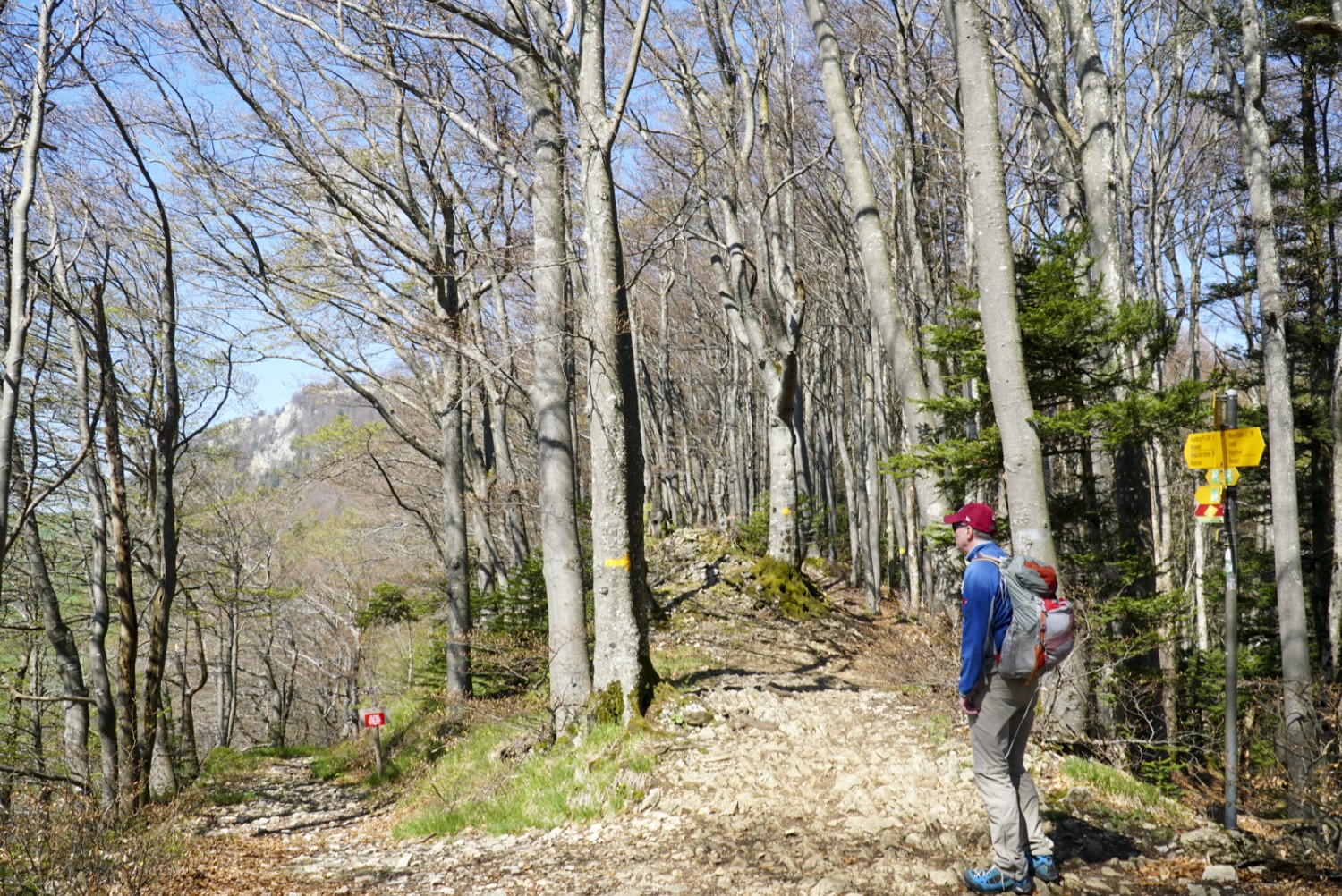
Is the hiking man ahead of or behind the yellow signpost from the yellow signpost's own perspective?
ahead

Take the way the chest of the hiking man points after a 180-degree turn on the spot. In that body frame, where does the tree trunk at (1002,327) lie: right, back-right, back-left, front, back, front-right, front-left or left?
left

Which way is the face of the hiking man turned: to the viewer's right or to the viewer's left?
to the viewer's left

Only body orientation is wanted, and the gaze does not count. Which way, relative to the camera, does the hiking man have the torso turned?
to the viewer's left

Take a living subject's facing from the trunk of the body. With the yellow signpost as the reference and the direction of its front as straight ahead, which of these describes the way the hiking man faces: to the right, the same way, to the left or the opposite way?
to the right

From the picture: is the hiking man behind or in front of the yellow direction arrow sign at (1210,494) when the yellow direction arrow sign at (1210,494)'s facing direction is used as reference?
in front

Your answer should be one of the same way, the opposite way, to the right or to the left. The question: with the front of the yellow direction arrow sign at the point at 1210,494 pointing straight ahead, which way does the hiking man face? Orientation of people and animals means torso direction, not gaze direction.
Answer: to the right
